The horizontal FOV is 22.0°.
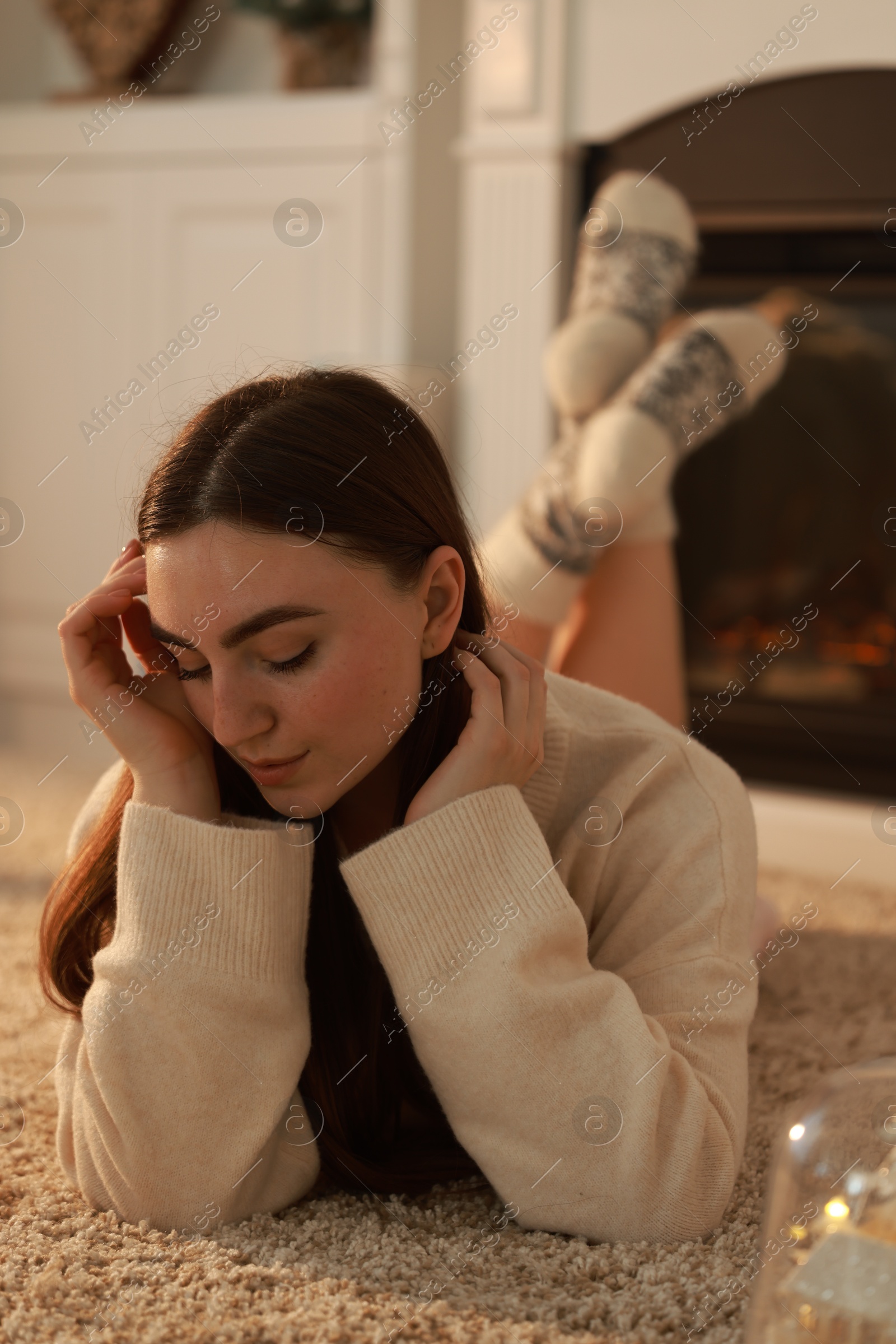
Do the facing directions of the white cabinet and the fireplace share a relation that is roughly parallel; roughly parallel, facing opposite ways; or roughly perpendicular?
roughly parallel

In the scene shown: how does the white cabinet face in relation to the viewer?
toward the camera

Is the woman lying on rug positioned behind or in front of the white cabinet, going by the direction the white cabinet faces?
in front

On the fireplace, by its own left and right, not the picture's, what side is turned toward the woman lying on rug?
front

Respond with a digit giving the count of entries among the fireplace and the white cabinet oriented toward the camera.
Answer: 2

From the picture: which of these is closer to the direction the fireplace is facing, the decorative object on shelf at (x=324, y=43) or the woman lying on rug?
the woman lying on rug

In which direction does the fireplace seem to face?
toward the camera

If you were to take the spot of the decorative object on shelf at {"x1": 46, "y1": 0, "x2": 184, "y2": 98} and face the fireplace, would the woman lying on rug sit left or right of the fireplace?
right

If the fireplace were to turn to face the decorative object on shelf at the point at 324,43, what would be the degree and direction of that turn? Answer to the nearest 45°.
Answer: approximately 135° to its right
